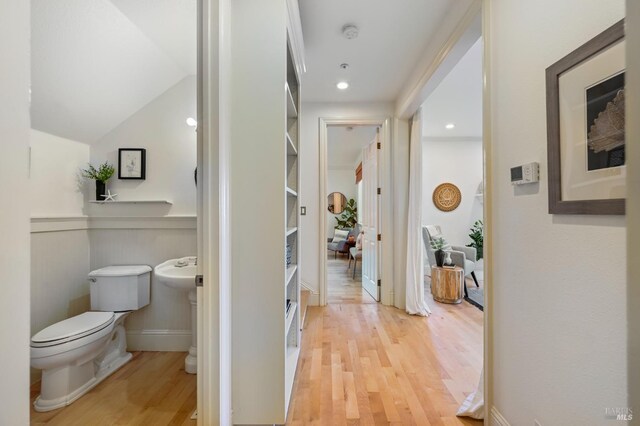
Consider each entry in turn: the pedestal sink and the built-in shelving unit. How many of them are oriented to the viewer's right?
1

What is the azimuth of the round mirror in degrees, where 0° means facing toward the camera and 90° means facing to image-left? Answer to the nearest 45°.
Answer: approximately 0°

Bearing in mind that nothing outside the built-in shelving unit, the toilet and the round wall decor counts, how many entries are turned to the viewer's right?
1

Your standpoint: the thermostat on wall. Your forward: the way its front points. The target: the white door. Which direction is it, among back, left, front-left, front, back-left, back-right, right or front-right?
right

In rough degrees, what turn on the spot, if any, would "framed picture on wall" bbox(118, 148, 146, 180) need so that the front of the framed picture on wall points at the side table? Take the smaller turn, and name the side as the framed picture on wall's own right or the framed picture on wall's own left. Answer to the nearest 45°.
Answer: approximately 90° to the framed picture on wall's own left

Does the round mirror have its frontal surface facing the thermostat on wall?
yes

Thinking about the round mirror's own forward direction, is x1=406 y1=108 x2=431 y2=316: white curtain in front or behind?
in front

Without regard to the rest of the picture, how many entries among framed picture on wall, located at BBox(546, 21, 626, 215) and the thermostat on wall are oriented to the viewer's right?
0

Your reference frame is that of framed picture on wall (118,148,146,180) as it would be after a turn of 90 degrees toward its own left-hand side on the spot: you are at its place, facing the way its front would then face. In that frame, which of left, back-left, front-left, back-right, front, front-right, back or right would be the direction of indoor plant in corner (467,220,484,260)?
front

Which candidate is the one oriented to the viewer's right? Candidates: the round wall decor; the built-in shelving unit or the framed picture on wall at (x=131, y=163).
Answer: the built-in shelving unit

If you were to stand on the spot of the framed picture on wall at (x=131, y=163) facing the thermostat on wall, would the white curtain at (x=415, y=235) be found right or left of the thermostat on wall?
left

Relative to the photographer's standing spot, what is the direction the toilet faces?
facing the viewer and to the left of the viewer
